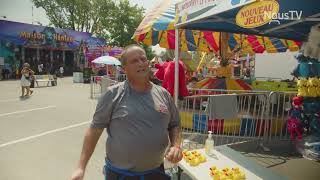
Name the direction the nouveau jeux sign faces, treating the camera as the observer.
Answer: facing the viewer

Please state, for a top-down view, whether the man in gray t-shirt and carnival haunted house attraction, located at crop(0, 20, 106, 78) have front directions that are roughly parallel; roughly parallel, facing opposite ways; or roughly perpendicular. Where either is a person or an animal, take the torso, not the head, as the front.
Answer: roughly parallel

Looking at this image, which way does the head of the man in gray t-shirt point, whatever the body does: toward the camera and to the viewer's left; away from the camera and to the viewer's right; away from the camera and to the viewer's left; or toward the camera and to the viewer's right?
toward the camera and to the viewer's right

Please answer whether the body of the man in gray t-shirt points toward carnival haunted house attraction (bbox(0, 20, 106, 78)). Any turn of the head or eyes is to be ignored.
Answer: no

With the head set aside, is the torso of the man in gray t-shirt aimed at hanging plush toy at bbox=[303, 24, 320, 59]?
no

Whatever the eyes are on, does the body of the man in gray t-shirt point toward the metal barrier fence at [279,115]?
no

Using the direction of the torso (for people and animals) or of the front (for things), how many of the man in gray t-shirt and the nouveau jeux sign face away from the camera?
0

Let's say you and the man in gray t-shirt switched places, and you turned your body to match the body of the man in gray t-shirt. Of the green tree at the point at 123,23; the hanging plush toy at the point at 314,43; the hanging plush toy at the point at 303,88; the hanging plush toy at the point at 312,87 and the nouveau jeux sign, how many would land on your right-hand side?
0

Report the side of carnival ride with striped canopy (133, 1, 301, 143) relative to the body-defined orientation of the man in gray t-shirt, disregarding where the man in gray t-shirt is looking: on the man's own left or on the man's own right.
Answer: on the man's own left

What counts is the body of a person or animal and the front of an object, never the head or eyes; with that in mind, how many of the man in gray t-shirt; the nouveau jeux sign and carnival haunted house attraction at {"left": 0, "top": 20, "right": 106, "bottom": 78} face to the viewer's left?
0

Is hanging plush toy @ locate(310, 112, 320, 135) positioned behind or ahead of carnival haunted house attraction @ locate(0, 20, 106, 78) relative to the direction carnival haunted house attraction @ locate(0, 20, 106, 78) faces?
ahead

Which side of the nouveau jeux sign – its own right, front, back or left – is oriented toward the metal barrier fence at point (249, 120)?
back

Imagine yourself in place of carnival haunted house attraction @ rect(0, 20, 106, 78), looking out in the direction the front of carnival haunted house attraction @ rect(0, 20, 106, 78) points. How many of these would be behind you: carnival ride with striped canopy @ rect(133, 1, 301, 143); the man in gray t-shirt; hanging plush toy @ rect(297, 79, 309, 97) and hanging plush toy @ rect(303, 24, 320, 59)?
0

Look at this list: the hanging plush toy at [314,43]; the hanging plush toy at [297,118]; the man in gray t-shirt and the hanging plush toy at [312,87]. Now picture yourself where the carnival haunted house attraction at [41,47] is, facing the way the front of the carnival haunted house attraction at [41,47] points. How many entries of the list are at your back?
0

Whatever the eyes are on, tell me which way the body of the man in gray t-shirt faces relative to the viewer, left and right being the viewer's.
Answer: facing the viewer and to the right of the viewer
